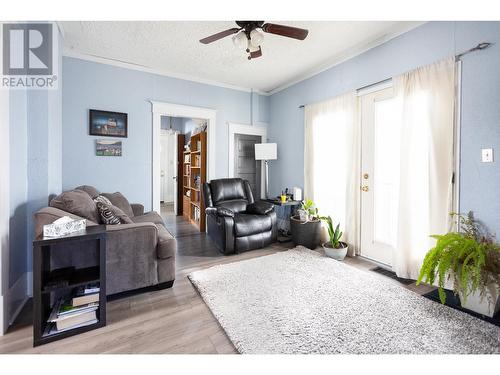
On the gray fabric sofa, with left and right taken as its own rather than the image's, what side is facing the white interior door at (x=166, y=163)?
left

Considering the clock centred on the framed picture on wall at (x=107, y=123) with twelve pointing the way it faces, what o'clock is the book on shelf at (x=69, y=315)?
The book on shelf is roughly at 12 o'clock from the framed picture on wall.

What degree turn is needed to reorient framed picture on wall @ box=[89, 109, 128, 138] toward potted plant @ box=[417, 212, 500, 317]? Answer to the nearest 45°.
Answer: approximately 45° to its left

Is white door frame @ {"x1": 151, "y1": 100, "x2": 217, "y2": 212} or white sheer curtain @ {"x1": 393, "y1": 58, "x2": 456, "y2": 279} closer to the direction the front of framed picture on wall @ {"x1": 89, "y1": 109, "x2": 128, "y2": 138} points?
the white sheer curtain

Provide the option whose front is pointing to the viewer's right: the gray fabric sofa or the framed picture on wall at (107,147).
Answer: the gray fabric sofa

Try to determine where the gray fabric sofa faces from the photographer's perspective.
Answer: facing to the right of the viewer
